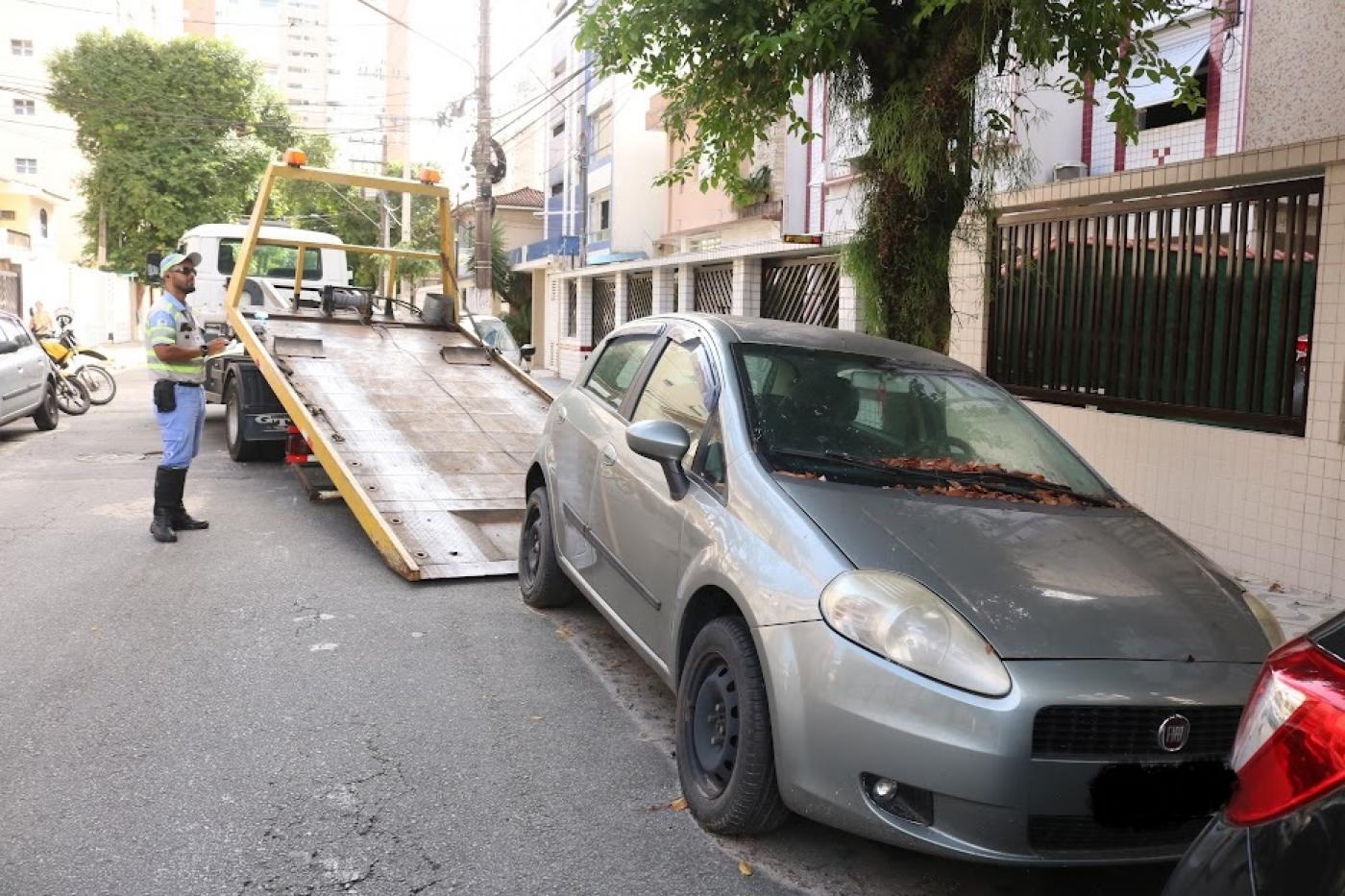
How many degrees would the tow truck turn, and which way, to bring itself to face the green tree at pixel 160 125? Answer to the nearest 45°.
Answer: approximately 45° to its right

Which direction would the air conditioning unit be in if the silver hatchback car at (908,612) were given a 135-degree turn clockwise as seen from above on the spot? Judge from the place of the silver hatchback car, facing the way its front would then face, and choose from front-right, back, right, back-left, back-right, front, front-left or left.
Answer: right

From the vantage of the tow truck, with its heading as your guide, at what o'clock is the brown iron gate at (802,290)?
The brown iron gate is roughly at 3 o'clock from the tow truck.

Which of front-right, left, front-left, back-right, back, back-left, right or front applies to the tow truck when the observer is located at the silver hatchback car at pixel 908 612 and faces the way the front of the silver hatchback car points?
back

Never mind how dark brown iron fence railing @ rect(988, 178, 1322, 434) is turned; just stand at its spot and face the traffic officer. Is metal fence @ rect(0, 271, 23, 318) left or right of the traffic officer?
right

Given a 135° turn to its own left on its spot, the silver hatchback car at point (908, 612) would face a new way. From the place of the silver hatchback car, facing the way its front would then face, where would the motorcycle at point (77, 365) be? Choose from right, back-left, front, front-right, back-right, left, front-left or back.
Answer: front-left

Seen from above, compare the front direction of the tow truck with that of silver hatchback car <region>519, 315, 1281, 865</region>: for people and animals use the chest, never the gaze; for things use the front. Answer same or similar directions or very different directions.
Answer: very different directions

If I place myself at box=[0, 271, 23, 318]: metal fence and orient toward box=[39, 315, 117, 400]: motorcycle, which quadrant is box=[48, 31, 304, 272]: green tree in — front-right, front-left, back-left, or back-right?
back-left

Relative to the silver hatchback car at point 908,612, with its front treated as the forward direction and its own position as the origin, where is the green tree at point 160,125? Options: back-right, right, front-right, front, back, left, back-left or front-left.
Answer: back

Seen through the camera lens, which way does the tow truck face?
facing away from the viewer and to the left of the viewer

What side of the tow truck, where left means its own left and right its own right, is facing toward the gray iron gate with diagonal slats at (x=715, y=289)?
right

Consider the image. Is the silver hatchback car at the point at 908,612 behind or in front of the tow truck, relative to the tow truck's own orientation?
behind

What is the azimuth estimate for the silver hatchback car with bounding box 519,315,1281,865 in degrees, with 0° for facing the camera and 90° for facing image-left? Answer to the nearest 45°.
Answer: approximately 315°

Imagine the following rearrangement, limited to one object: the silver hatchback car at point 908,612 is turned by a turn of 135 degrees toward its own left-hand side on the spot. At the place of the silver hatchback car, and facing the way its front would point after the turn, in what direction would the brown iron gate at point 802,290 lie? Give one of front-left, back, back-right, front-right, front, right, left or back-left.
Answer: front

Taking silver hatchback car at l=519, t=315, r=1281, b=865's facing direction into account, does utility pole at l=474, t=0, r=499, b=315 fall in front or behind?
behind
